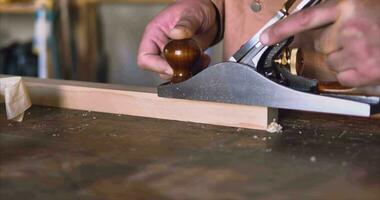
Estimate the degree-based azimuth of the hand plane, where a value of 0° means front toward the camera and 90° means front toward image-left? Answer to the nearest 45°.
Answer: approximately 90°
